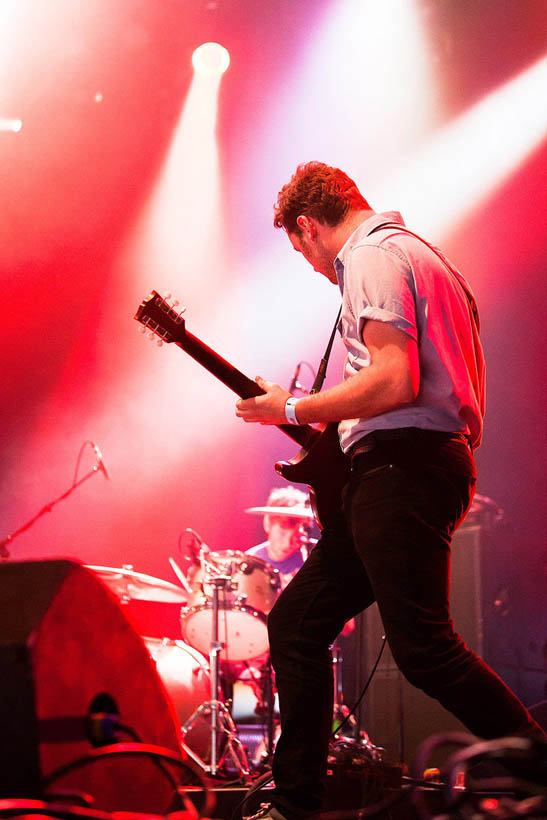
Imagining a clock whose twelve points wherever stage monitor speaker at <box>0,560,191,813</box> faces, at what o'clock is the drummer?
The drummer is roughly at 11 o'clock from the stage monitor speaker.

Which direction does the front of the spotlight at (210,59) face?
toward the camera

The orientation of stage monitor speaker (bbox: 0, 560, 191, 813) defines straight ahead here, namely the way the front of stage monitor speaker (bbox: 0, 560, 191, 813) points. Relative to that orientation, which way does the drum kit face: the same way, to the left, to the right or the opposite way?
the opposite way

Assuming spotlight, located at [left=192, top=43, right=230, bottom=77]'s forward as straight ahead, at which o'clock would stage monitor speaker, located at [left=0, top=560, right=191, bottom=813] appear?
The stage monitor speaker is roughly at 12 o'clock from the spotlight.

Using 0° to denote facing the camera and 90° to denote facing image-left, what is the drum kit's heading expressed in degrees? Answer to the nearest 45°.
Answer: approximately 45°

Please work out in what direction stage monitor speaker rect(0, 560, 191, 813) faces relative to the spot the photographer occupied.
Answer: facing away from the viewer and to the right of the viewer

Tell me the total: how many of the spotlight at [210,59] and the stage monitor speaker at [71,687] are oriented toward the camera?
1

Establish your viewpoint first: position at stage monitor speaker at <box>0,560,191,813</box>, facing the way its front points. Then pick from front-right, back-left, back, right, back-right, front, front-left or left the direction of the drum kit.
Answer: front-left
